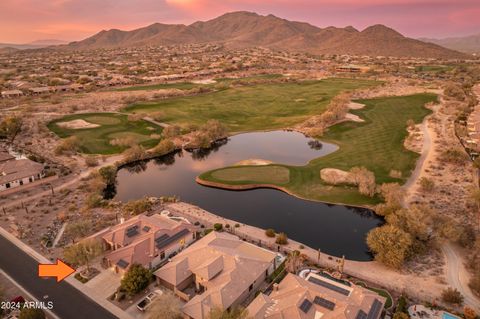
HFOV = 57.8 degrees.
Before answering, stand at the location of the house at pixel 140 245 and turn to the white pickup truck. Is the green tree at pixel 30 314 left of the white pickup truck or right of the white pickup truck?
right

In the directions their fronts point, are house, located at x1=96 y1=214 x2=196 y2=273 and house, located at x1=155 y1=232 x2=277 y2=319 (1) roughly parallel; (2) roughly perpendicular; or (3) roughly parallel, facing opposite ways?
roughly parallel

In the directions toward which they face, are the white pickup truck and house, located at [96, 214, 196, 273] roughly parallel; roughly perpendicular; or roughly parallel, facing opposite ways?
roughly parallel, facing opposite ways

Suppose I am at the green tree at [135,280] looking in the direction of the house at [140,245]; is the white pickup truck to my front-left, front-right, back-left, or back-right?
back-right

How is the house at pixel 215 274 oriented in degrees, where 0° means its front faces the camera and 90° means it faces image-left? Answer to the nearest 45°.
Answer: approximately 45°

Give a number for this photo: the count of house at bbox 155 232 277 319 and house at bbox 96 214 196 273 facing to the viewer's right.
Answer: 0

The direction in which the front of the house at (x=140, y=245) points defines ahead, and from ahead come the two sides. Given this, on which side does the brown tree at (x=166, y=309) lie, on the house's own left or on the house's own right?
on the house's own left

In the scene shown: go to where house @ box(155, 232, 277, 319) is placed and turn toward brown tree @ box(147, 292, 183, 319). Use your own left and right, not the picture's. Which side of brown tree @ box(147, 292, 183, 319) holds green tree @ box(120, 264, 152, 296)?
right

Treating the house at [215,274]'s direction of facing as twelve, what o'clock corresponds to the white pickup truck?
The white pickup truck is roughly at 1 o'clock from the house.

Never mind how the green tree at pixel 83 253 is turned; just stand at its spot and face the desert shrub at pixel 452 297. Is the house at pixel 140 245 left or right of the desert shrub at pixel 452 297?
left

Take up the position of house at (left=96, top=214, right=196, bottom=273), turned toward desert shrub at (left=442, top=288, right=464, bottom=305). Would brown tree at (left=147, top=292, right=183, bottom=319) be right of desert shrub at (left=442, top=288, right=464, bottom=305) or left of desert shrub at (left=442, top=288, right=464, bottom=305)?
right

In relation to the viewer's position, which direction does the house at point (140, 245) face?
facing the viewer and to the left of the viewer

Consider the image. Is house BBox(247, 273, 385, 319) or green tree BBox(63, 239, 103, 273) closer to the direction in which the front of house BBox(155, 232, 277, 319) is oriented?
the green tree

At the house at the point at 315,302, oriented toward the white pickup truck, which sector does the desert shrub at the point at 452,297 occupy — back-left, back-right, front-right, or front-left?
back-right

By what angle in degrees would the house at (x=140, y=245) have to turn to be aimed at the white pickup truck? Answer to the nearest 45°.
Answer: approximately 45° to its left

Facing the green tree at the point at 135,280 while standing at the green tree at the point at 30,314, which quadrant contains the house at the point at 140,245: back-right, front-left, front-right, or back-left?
front-left

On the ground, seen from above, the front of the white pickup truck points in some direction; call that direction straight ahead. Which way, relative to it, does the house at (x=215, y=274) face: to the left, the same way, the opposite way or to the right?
the opposite way

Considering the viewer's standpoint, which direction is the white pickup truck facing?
facing away from the viewer and to the right of the viewer
